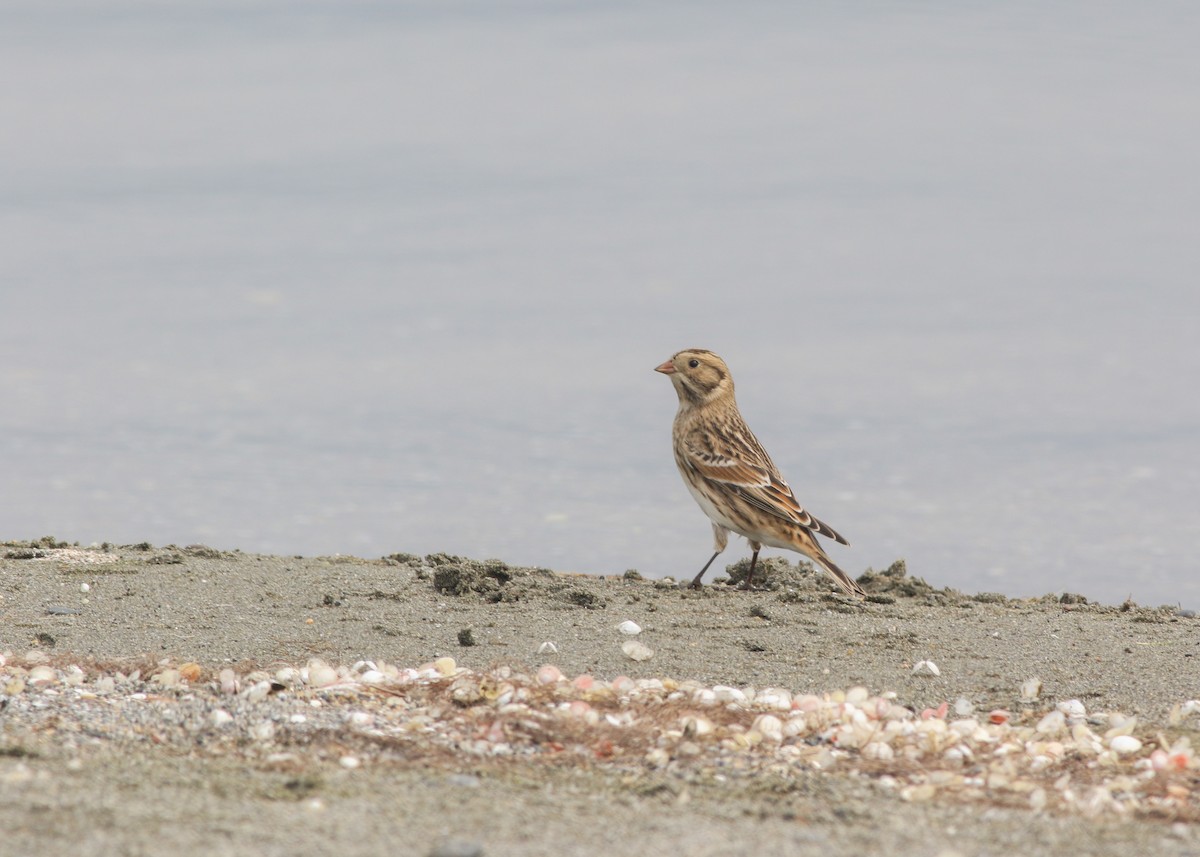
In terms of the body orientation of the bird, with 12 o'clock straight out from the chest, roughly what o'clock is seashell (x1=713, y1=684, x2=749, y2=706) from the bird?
The seashell is roughly at 9 o'clock from the bird.

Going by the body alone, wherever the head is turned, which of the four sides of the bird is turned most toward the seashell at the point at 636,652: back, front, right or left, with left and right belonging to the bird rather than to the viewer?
left

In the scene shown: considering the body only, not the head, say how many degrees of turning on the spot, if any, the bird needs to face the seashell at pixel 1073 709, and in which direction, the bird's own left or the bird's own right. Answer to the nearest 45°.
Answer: approximately 135° to the bird's own left

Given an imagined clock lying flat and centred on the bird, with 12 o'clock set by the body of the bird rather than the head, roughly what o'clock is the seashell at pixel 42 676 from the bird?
The seashell is roughly at 10 o'clock from the bird.

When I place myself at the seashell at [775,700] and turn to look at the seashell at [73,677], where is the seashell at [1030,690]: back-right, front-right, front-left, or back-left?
back-right

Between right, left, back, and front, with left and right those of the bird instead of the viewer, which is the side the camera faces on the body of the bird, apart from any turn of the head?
left

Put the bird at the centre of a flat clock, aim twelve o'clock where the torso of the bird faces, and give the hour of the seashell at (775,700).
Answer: The seashell is roughly at 9 o'clock from the bird.

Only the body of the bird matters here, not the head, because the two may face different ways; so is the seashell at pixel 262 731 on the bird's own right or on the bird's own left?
on the bird's own left

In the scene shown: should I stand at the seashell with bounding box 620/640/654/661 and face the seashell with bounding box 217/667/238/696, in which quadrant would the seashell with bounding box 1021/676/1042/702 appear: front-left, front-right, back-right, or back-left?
back-left

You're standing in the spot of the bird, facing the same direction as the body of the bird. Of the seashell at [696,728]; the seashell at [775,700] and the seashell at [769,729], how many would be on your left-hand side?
3

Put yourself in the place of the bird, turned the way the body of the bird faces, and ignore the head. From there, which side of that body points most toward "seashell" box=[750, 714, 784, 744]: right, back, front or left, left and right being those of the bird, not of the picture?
left

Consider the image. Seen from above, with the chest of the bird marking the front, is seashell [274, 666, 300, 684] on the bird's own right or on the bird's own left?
on the bird's own left
